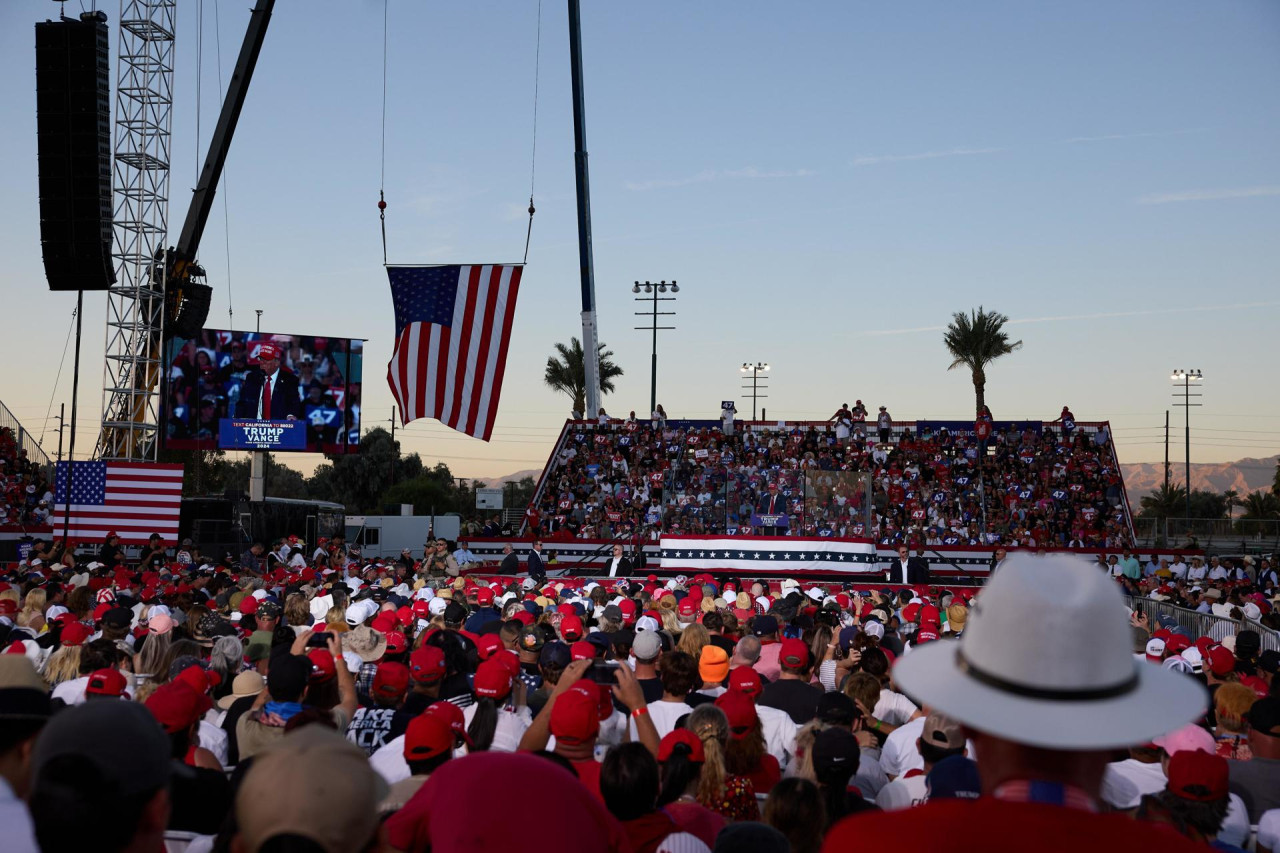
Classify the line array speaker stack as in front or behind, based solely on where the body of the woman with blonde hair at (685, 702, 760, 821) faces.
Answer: in front

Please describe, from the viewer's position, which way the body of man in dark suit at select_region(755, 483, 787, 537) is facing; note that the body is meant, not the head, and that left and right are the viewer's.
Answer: facing the viewer

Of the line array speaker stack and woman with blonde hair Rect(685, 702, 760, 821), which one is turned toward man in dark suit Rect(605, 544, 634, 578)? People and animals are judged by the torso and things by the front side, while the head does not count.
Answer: the woman with blonde hair

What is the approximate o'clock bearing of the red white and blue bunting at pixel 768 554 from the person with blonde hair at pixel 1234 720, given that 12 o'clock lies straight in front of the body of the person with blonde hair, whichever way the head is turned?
The red white and blue bunting is roughly at 12 o'clock from the person with blonde hair.

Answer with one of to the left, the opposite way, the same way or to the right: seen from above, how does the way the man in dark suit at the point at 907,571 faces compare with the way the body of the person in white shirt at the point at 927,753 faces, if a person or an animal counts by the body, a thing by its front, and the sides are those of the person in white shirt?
the opposite way

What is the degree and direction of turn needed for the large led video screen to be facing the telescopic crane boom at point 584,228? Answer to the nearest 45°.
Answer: approximately 90° to its left

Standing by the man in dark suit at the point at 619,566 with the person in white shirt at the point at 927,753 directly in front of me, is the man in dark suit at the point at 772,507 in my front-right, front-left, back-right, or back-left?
back-left

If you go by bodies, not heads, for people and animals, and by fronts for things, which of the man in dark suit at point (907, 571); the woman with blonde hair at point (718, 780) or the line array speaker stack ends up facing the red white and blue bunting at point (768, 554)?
the woman with blonde hair

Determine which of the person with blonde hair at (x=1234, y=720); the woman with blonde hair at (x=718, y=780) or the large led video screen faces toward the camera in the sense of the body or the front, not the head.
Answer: the large led video screen

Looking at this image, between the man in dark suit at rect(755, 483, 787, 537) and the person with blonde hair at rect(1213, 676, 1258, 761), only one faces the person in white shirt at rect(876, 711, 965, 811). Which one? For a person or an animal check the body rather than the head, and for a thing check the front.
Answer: the man in dark suit

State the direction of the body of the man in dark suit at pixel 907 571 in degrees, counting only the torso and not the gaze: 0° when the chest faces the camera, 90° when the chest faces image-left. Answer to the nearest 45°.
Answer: approximately 0°

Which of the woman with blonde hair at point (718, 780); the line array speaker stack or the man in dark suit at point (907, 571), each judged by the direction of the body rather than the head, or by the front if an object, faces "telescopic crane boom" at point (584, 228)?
the woman with blonde hair

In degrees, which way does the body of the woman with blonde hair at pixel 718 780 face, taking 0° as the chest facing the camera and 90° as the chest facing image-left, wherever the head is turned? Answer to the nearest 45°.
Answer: approximately 180°

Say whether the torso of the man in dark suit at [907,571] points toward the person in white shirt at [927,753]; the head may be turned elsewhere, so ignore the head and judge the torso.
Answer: yes

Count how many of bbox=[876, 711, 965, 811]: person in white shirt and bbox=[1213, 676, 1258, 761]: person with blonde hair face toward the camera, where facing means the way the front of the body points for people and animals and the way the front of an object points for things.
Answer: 0

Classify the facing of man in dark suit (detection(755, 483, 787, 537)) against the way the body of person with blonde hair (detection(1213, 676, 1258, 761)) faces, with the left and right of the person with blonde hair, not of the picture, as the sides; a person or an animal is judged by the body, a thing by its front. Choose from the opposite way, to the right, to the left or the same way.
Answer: the opposite way

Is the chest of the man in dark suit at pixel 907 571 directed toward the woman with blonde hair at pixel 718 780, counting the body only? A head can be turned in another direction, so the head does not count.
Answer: yes

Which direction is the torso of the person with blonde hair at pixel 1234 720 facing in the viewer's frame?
away from the camera

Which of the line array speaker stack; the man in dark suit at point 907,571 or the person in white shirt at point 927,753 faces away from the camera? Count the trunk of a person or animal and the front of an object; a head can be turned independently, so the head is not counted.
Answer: the person in white shirt
